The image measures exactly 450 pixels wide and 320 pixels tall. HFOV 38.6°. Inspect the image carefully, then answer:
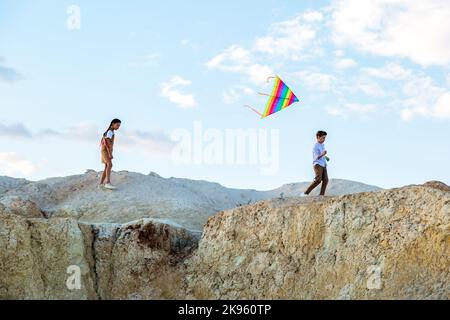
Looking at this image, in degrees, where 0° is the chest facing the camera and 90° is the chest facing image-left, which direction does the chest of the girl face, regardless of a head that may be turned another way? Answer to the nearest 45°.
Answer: approximately 270°

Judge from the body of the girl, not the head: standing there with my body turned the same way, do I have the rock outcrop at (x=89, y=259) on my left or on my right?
on my right

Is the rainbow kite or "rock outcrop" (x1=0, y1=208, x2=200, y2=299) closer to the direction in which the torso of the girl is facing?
the rainbow kite

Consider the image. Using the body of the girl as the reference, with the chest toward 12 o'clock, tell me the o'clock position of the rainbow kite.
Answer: The rainbow kite is roughly at 1 o'clock from the girl.

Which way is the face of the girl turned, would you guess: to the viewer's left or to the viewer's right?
to the viewer's right
